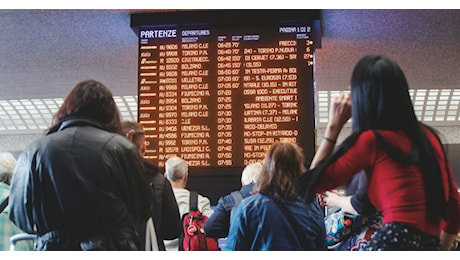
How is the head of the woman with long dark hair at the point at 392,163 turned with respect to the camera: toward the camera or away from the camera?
away from the camera

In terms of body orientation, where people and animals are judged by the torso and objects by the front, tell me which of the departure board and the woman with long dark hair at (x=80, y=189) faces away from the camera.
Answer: the woman with long dark hair

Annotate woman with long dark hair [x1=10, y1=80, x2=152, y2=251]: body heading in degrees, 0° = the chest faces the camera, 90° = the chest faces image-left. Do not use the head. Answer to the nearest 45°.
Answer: approximately 180°

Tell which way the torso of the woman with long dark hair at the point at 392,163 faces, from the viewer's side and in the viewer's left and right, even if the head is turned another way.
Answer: facing away from the viewer and to the left of the viewer

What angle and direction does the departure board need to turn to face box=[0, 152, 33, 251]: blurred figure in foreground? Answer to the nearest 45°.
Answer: approximately 45° to its right

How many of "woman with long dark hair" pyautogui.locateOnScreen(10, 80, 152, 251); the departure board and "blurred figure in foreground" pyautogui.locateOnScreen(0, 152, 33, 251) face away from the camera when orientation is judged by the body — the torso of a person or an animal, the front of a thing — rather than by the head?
2

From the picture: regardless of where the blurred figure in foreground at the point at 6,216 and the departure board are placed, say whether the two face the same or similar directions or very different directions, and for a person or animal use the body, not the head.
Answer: very different directions

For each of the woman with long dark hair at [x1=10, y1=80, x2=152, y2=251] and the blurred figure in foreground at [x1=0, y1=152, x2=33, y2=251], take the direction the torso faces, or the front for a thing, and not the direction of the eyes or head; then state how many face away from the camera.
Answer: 2

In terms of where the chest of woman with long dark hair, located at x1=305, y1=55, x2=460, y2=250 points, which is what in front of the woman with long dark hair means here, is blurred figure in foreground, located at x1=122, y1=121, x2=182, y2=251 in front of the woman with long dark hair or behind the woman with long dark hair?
in front

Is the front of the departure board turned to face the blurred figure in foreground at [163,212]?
yes

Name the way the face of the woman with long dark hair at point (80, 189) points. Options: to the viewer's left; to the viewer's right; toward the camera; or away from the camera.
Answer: away from the camera

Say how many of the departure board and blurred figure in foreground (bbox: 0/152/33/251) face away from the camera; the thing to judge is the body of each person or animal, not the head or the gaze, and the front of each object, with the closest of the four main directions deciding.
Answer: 1

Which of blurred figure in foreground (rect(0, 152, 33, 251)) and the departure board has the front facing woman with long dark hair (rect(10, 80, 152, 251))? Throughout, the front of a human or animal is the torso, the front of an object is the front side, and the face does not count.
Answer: the departure board

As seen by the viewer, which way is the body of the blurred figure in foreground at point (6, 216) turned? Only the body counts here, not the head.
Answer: away from the camera
